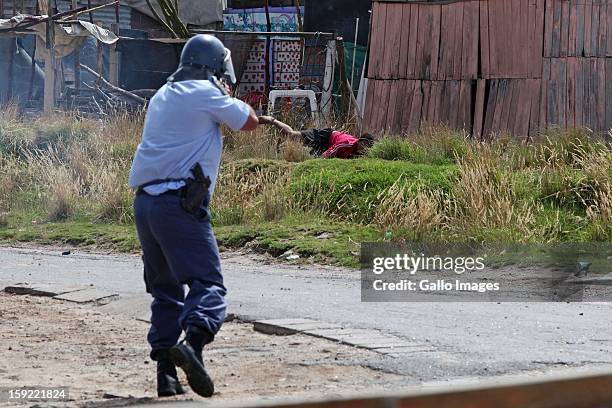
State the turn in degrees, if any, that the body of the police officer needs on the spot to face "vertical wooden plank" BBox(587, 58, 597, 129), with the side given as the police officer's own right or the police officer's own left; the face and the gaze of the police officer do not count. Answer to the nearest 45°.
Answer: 0° — they already face it

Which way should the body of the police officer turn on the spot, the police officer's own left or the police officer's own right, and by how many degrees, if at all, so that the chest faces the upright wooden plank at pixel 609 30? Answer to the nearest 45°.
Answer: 0° — they already face it

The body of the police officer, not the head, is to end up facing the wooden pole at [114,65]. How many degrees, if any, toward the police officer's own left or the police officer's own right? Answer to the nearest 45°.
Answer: approximately 45° to the police officer's own left

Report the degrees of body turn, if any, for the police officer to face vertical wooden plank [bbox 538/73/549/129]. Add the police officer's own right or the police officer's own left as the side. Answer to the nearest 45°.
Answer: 0° — they already face it

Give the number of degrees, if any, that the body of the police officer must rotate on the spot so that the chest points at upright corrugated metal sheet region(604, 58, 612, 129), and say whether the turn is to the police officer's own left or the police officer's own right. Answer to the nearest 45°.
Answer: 0° — they already face it

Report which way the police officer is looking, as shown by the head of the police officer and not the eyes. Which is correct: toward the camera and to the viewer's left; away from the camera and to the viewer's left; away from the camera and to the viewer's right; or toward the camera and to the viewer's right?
away from the camera and to the viewer's right

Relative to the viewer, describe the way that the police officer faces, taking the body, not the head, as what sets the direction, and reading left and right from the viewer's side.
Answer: facing away from the viewer and to the right of the viewer
